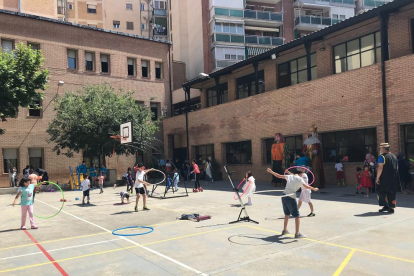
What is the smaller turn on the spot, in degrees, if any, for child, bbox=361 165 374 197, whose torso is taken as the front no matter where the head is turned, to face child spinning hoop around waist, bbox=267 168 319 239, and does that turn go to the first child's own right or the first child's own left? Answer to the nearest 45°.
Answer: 0° — they already face them

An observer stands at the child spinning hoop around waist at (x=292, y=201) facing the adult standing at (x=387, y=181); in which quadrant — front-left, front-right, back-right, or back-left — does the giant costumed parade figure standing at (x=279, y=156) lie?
front-left

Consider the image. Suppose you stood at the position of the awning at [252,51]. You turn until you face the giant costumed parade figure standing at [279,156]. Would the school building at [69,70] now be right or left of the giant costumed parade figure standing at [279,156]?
right

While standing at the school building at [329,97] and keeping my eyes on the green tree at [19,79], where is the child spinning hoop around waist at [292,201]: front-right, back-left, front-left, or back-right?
front-left

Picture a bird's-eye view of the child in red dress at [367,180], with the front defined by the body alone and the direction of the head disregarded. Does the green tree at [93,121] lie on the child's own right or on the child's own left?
on the child's own right

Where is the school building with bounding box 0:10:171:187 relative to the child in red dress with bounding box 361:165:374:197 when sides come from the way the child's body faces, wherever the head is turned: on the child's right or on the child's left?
on the child's right

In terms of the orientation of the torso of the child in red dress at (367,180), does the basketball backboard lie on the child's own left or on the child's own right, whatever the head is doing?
on the child's own right
